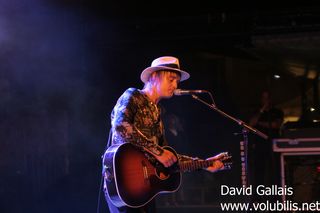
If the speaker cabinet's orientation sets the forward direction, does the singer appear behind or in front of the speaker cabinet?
in front

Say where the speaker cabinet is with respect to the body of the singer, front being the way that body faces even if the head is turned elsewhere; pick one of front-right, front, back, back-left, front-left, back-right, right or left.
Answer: left

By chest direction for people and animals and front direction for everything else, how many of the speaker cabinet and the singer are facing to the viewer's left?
0

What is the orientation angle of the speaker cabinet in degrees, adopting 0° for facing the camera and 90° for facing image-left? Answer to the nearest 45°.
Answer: approximately 0°

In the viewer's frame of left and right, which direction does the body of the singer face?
facing the viewer and to the right of the viewer

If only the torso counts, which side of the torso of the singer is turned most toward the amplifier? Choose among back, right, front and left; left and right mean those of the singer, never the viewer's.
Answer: left
